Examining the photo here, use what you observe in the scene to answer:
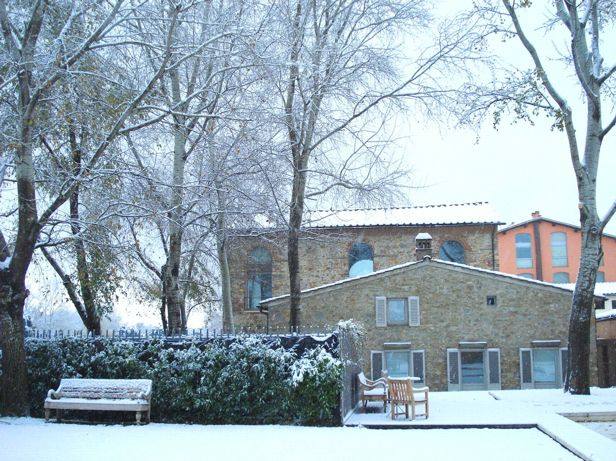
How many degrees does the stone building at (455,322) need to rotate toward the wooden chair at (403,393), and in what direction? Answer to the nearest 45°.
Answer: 0° — it already faces it

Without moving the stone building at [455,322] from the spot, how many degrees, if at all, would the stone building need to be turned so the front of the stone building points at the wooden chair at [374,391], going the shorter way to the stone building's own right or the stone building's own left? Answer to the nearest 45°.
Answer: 0° — it already faces it

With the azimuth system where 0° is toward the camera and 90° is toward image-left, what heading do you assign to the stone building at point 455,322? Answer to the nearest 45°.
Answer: approximately 0°

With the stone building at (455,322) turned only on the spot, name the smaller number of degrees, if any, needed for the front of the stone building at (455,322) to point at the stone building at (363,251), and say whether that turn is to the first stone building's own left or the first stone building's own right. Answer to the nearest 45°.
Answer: approximately 135° to the first stone building's own right

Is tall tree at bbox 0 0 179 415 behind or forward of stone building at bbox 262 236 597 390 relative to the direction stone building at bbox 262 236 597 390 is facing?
forward
